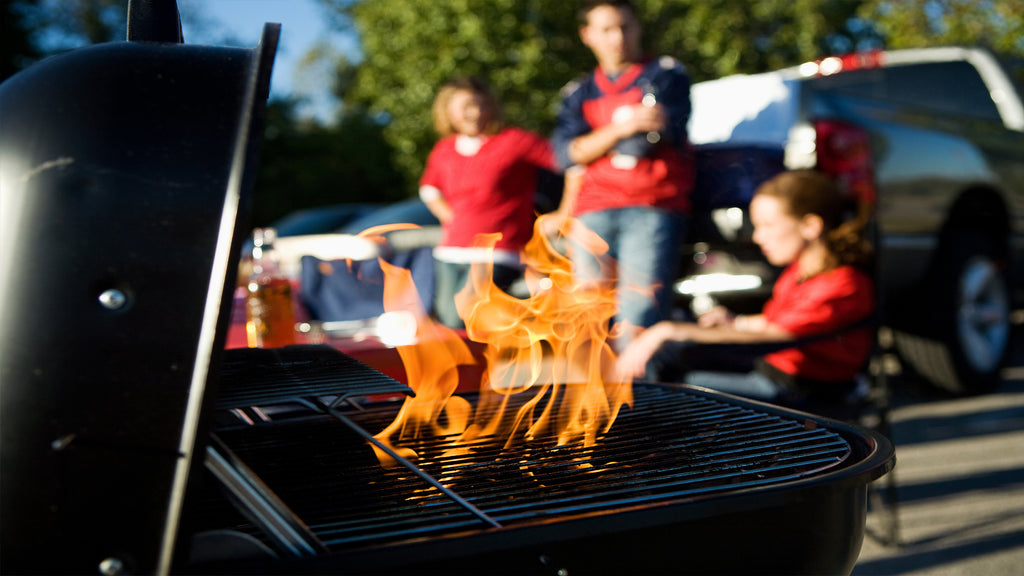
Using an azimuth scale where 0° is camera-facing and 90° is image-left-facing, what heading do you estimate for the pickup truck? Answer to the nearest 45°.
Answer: approximately 225°

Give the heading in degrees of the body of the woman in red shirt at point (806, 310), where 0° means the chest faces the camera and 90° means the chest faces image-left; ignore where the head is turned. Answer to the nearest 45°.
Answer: approximately 90°

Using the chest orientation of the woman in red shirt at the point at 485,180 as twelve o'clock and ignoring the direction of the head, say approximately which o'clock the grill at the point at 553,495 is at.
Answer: The grill is roughly at 12 o'clock from the woman in red shirt.

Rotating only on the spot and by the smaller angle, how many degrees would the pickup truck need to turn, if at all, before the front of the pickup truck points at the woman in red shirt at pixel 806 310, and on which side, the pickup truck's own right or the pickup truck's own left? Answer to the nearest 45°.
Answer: approximately 135° to the pickup truck's own right

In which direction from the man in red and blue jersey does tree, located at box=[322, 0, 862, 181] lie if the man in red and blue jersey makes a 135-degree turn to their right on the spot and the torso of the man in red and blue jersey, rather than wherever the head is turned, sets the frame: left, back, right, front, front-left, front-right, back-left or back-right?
front-right

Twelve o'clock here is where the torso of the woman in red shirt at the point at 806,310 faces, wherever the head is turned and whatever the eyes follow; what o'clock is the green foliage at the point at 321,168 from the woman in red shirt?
The green foliage is roughly at 2 o'clock from the woman in red shirt.

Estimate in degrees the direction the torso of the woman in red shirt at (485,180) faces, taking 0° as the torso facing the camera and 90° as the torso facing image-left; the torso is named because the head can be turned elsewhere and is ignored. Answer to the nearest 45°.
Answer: approximately 0°

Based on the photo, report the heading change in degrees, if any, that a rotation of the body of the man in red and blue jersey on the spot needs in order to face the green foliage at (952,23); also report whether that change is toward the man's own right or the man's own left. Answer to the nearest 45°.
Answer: approximately 135° to the man's own left

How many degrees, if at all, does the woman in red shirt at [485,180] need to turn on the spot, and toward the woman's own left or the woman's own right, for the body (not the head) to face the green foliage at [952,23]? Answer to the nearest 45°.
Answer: approximately 135° to the woman's own left

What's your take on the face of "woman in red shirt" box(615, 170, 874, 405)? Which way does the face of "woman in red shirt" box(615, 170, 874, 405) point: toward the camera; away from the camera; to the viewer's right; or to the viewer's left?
to the viewer's left

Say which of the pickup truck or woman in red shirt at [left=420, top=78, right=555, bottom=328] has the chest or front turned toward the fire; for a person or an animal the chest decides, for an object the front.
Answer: the woman in red shirt

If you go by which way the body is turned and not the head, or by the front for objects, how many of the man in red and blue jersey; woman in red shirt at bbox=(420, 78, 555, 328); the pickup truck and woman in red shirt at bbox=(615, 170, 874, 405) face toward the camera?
2

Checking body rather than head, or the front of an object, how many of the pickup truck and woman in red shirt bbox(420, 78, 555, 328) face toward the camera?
1
